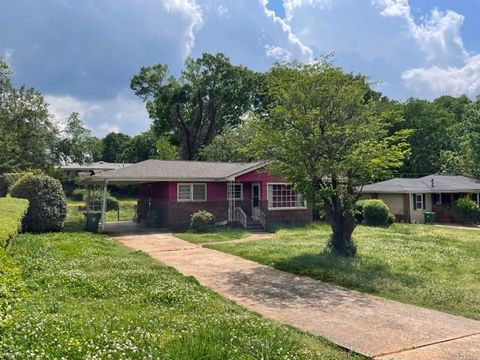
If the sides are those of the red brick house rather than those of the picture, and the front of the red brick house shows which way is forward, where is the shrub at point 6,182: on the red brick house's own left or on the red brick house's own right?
on the red brick house's own right

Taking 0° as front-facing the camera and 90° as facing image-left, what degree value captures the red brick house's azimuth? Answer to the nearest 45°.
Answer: approximately 0°

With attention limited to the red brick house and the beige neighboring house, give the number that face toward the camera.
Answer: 2

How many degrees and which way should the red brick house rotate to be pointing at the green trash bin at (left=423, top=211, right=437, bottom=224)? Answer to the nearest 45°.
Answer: approximately 90° to its left

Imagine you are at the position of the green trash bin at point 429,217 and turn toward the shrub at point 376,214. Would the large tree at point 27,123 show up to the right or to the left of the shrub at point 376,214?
right

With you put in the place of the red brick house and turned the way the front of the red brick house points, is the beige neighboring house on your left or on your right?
on your left

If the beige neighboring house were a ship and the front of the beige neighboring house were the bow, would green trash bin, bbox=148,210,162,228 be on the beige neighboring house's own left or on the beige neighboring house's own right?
on the beige neighboring house's own right

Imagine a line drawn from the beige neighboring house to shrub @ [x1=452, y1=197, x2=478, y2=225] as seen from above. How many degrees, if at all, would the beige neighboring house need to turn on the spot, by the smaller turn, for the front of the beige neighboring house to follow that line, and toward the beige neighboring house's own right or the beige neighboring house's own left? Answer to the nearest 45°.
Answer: approximately 90° to the beige neighboring house's own left

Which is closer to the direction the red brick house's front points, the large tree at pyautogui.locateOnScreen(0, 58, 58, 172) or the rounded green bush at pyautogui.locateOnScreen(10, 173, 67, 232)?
the rounded green bush

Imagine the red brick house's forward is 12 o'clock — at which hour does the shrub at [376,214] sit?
The shrub is roughly at 9 o'clock from the red brick house.
